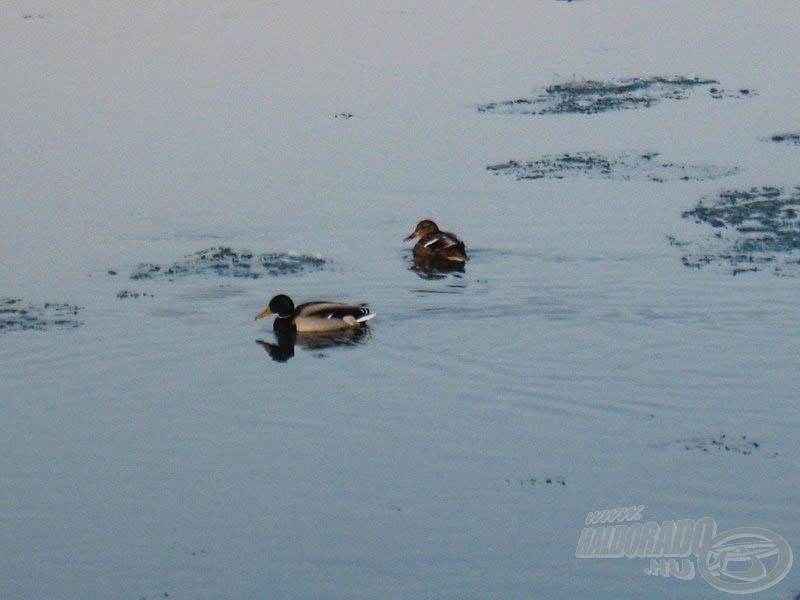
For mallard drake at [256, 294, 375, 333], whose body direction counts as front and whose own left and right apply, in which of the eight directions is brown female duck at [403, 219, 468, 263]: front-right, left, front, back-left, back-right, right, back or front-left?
back-right

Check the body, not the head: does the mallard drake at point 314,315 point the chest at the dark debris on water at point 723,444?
no

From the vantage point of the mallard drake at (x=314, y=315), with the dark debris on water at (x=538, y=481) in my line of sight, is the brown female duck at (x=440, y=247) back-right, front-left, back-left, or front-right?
back-left

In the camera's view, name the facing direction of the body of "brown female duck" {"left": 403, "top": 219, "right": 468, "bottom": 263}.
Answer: to the viewer's left

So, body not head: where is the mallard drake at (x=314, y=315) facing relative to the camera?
to the viewer's left

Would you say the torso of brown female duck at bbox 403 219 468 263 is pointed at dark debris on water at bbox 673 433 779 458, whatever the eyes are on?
no

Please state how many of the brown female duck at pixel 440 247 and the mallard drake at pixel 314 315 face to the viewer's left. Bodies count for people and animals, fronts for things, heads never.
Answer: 2

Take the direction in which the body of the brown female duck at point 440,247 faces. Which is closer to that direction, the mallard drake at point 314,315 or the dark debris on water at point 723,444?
the mallard drake

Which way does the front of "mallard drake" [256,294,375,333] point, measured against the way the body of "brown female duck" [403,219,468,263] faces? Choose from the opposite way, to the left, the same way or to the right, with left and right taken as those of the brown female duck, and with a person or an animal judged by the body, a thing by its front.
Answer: the same way

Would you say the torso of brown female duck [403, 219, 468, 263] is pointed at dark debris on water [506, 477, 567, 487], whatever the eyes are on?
no

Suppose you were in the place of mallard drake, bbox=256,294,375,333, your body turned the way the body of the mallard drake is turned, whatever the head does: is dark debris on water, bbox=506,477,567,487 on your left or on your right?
on your left

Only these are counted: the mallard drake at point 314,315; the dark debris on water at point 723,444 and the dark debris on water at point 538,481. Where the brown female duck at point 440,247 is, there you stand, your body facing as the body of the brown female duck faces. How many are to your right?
0
